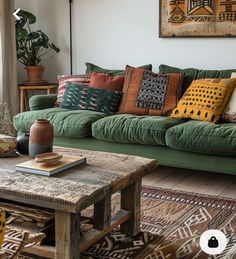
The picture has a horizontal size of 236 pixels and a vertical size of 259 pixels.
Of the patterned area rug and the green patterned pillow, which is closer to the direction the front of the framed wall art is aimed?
the patterned area rug

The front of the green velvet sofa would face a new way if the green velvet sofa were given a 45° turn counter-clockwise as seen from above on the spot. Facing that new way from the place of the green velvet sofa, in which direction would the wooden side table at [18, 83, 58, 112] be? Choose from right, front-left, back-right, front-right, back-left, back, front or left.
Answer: back-right

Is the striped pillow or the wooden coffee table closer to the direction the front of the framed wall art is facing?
the wooden coffee table

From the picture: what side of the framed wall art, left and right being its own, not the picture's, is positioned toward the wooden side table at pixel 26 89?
right

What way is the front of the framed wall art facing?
toward the camera

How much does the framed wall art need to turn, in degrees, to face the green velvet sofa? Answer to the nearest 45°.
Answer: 0° — it already faces it

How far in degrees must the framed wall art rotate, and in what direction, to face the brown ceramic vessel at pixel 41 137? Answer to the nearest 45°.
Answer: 0° — it already faces it

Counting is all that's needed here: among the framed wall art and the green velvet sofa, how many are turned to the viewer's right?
0

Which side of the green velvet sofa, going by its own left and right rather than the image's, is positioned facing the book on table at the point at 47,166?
front

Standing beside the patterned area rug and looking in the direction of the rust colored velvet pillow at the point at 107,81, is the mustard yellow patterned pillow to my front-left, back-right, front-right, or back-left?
front-right

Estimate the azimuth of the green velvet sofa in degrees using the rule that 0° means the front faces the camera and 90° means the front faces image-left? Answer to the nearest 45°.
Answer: approximately 45°

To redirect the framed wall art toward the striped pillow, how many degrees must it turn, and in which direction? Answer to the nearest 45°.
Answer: approximately 90° to its right

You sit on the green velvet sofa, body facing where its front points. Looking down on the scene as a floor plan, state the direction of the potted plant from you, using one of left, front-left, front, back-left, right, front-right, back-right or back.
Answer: right
